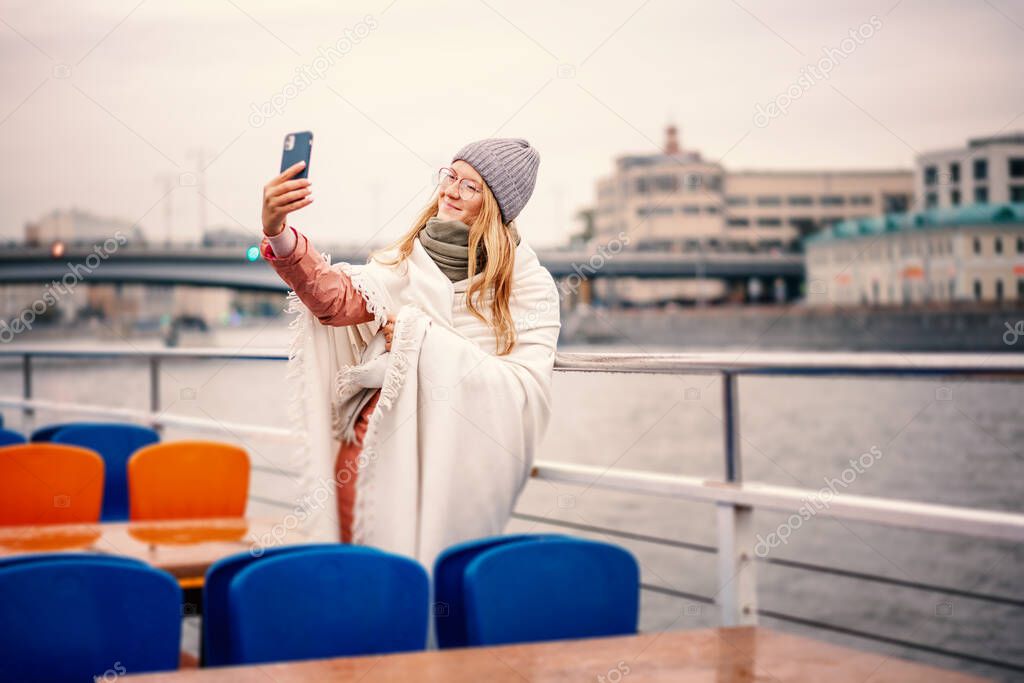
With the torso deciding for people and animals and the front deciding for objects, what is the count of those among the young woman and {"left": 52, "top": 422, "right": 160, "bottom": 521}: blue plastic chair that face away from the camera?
1

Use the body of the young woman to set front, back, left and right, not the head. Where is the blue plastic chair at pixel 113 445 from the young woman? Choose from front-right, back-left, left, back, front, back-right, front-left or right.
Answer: right

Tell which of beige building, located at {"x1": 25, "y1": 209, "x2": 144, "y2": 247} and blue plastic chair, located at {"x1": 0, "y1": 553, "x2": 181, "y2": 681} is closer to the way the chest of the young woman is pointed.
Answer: the blue plastic chair

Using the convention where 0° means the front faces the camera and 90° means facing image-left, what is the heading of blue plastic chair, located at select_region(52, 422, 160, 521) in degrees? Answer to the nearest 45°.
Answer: approximately 180°

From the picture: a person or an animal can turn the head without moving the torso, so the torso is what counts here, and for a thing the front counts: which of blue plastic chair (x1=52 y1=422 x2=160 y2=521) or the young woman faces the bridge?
the blue plastic chair

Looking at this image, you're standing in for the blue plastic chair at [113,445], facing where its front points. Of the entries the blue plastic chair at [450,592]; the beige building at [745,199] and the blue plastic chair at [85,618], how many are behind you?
2

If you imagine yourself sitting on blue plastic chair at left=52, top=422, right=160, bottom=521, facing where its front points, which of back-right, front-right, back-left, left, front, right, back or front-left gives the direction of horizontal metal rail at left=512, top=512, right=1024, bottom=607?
back-right

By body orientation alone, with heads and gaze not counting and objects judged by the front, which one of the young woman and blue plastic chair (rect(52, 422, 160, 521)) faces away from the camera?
the blue plastic chair

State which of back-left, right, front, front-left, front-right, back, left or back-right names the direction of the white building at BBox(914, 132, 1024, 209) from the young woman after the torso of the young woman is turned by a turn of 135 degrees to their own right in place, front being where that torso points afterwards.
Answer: front-right

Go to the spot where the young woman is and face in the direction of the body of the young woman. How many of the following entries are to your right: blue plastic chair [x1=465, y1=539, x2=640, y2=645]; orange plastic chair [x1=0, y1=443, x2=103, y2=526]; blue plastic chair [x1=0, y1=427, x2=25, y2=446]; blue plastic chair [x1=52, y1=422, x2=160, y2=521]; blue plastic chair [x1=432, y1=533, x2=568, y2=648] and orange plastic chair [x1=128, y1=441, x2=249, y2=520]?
4

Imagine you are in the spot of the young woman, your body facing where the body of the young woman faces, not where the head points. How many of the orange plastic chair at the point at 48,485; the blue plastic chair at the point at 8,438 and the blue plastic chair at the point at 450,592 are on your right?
2

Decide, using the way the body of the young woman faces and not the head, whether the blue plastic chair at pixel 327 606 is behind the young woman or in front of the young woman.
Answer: in front

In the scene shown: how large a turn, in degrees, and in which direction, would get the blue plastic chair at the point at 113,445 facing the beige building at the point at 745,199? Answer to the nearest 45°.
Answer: approximately 45° to its right

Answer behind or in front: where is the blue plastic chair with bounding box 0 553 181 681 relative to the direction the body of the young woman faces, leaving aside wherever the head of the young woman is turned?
in front

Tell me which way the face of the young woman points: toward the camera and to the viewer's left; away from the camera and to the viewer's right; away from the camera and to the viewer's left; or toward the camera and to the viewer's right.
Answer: toward the camera and to the viewer's left
